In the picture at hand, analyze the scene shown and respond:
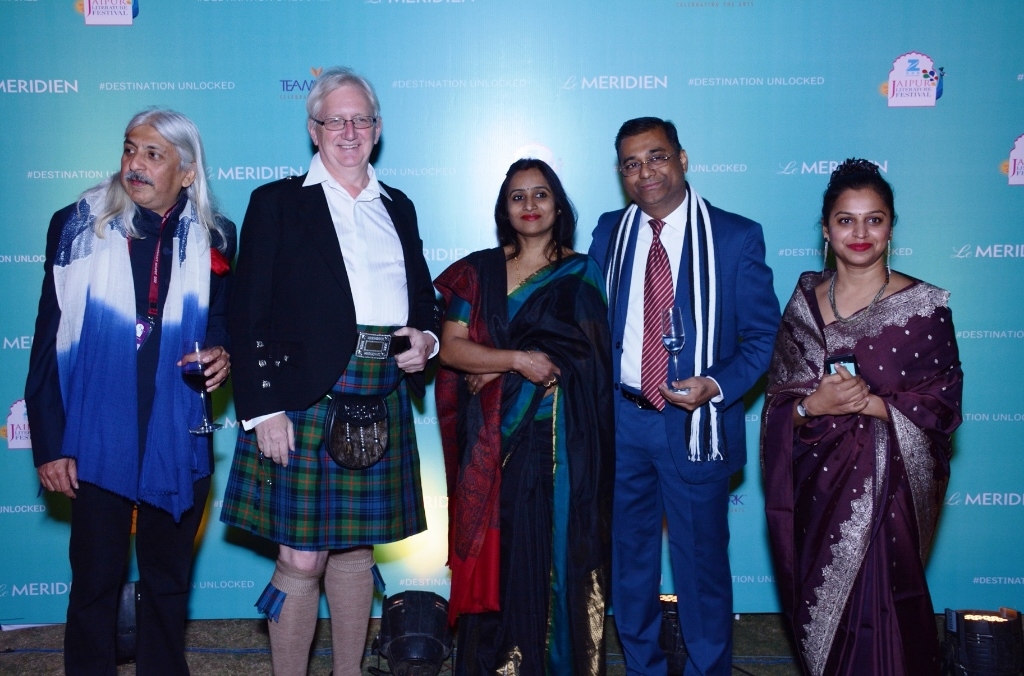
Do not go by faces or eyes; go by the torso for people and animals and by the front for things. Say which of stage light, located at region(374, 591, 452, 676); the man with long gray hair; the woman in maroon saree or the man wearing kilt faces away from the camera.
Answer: the stage light

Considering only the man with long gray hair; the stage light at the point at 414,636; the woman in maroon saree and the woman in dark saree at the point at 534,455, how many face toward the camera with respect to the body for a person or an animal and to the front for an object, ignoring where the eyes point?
3

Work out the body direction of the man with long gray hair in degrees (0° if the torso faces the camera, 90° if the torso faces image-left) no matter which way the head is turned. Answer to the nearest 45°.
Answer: approximately 0°

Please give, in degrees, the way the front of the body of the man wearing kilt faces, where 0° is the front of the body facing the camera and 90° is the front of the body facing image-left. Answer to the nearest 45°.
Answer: approximately 315°

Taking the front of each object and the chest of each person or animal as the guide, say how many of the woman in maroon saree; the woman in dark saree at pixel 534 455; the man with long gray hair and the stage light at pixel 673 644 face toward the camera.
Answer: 3

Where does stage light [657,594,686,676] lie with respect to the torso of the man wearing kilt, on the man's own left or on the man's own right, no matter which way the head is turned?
on the man's own left

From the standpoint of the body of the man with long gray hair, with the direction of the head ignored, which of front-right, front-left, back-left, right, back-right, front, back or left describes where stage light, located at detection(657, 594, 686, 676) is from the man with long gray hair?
left

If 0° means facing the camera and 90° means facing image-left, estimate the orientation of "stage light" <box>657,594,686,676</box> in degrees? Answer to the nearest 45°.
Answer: approximately 180°

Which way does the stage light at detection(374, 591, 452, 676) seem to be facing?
away from the camera

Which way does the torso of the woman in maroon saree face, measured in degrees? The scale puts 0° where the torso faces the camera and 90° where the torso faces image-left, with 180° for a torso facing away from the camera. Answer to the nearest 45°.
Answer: approximately 0°
